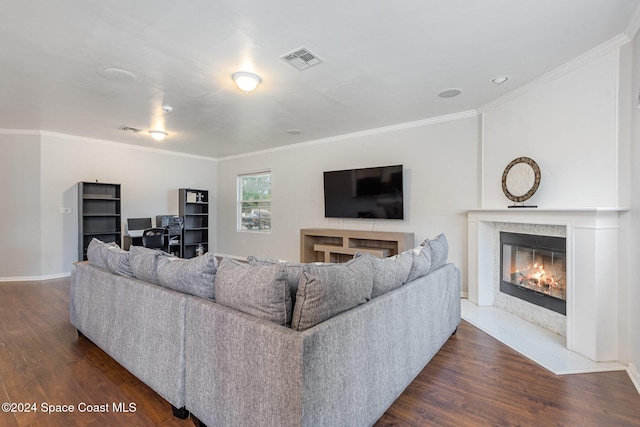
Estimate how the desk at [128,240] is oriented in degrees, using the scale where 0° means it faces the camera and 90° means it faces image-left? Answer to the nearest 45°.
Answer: approximately 315°

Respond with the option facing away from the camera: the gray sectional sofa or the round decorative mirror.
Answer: the gray sectional sofa

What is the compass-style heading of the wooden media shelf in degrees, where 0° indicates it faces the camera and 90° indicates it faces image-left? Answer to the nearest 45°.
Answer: approximately 45°

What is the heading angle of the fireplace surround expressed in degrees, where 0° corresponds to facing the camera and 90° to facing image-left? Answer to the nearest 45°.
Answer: approximately 45°

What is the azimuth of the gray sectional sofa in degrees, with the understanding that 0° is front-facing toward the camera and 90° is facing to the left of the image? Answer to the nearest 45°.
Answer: approximately 180°

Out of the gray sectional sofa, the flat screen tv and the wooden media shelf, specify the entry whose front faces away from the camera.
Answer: the gray sectional sofa

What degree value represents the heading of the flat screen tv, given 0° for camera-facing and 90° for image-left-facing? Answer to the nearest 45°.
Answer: approximately 45°

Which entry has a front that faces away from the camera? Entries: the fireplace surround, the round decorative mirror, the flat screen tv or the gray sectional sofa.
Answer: the gray sectional sofa

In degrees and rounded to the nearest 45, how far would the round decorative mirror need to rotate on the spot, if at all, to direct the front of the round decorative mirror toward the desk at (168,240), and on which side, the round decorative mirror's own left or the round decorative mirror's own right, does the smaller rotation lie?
approximately 45° to the round decorative mirror's own right

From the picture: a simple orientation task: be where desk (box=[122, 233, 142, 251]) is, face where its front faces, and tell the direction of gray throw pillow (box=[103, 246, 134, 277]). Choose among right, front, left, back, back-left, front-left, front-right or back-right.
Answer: front-right
